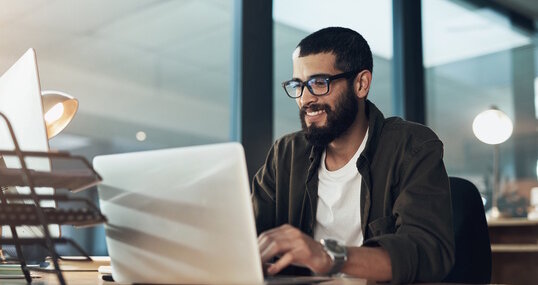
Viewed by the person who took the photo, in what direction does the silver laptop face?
facing away from the viewer and to the right of the viewer

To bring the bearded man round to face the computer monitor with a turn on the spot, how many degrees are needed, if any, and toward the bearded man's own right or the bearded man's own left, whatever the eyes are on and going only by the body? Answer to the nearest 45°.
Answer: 0° — they already face it

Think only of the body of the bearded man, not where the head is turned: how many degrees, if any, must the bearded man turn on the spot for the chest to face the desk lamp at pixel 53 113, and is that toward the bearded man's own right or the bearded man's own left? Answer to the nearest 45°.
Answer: approximately 45° to the bearded man's own right

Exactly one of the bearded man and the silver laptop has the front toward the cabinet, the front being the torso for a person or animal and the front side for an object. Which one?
the silver laptop

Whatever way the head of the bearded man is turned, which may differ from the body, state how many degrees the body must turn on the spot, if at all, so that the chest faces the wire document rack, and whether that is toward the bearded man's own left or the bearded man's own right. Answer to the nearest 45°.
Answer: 0° — they already face it

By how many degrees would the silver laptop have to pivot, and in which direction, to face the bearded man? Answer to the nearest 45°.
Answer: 0° — it already faces them

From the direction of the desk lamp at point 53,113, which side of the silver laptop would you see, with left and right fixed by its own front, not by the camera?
left

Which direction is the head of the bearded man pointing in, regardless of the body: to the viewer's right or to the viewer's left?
to the viewer's left

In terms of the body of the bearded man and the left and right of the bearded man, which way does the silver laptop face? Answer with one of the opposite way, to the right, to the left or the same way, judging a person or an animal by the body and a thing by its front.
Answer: the opposite way

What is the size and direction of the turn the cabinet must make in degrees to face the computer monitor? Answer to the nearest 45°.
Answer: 0° — it already faces it
